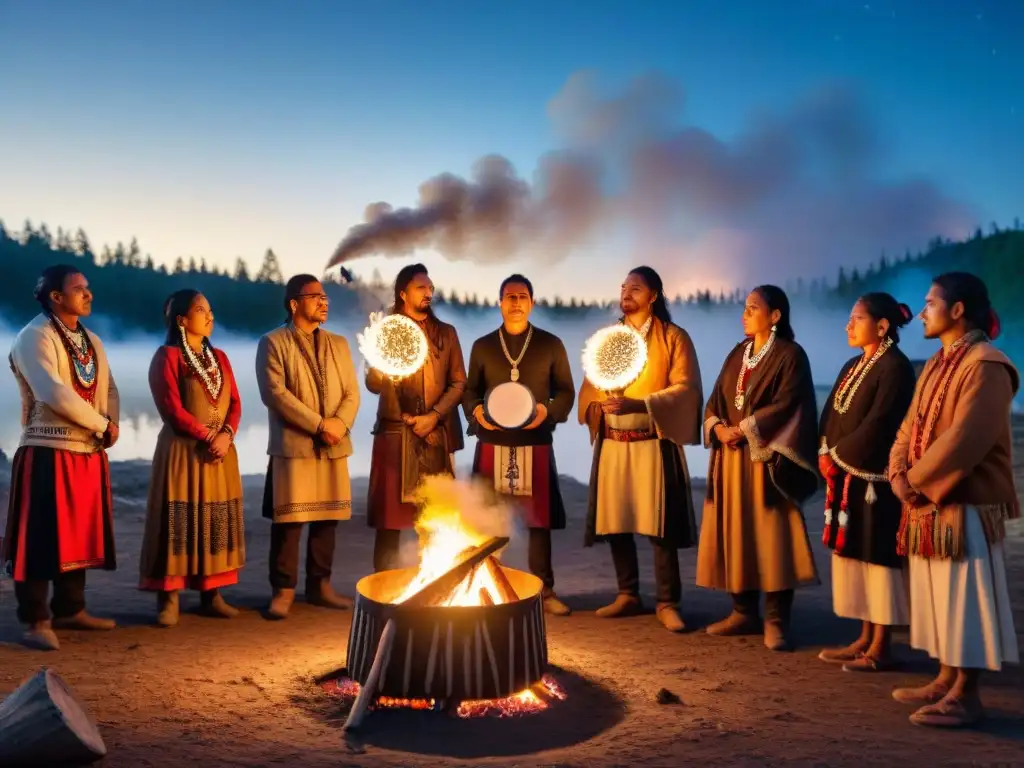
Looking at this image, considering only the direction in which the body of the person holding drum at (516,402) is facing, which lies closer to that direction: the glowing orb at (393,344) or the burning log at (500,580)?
the burning log

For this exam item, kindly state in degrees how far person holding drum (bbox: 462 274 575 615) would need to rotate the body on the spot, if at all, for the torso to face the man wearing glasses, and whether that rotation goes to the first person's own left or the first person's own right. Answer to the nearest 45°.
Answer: approximately 90° to the first person's own right

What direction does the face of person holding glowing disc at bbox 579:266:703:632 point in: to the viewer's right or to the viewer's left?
to the viewer's left

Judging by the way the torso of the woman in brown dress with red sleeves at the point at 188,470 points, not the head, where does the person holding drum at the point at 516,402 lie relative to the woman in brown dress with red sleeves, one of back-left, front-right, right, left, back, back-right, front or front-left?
front-left

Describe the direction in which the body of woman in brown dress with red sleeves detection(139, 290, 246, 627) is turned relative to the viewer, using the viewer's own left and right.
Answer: facing the viewer and to the right of the viewer

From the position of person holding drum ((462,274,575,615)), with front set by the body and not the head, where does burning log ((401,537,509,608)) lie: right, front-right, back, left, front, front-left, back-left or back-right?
front

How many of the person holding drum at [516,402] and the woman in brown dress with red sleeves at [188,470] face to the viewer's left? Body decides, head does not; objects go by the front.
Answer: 0

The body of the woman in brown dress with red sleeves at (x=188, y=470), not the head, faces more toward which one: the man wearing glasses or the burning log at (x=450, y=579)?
the burning log

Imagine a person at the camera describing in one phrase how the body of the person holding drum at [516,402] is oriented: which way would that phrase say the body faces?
toward the camera

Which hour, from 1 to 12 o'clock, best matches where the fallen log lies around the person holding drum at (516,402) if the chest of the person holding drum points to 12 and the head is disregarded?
The fallen log is roughly at 1 o'clock from the person holding drum.

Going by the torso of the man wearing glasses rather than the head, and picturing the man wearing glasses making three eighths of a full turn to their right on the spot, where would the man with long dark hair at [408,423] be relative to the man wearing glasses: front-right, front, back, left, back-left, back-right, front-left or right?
back

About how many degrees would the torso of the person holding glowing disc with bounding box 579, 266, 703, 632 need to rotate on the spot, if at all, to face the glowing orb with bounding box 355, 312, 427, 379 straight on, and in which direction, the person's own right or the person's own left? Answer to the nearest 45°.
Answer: approximately 45° to the person's own right

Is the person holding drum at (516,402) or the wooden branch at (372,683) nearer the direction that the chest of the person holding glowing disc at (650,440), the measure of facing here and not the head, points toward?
the wooden branch

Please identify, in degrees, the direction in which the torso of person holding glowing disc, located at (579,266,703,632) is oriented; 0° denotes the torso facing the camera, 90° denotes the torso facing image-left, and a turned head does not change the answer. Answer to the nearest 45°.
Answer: approximately 45°

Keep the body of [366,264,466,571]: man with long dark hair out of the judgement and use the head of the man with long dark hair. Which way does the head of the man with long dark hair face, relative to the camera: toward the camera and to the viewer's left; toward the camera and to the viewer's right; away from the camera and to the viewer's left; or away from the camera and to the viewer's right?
toward the camera and to the viewer's right
